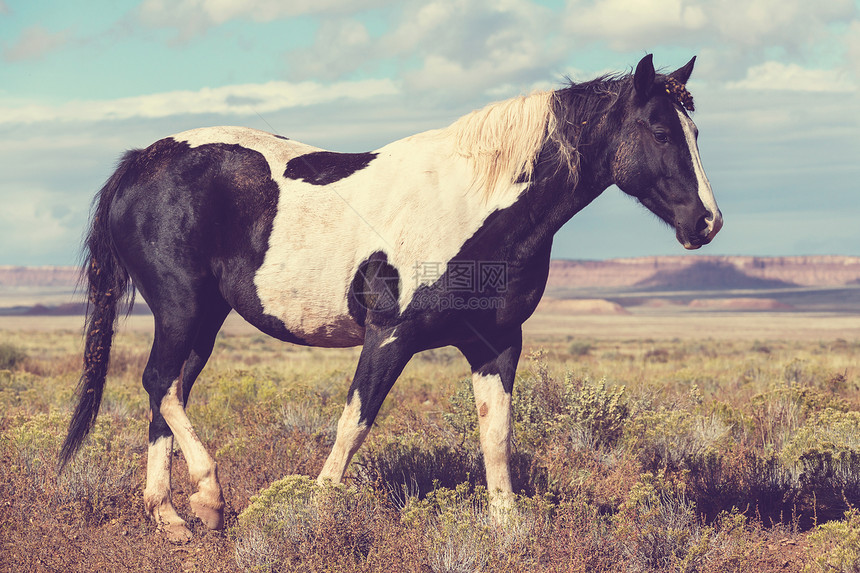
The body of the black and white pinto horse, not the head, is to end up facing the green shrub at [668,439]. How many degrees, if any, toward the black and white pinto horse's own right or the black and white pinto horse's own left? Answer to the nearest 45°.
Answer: approximately 45° to the black and white pinto horse's own left

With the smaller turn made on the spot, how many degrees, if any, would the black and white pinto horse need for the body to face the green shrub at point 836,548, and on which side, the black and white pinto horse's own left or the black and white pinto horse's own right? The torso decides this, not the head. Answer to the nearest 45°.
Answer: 0° — it already faces it

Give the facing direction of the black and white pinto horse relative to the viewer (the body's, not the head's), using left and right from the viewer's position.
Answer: facing to the right of the viewer

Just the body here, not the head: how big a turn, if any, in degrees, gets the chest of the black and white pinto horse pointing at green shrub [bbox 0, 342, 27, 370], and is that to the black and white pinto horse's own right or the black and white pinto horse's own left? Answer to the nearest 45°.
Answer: approximately 135° to the black and white pinto horse's own left
